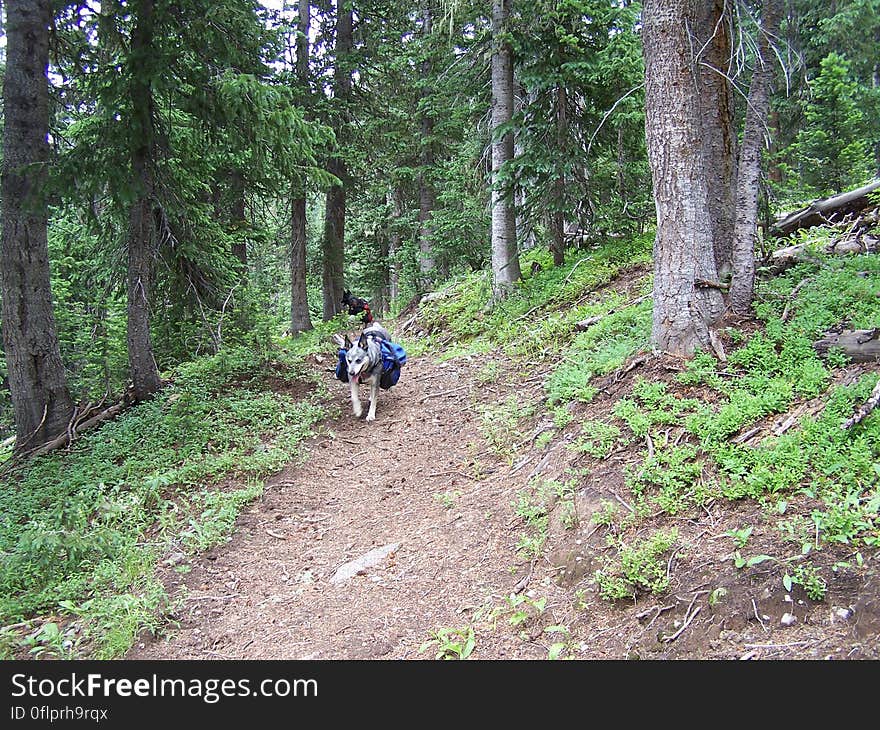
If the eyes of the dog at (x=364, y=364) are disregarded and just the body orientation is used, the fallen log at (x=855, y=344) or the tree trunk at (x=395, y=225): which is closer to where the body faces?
the fallen log

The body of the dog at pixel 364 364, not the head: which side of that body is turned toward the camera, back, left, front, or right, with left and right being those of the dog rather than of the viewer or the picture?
front

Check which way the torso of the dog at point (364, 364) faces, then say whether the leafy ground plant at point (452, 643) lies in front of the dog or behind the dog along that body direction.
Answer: in front

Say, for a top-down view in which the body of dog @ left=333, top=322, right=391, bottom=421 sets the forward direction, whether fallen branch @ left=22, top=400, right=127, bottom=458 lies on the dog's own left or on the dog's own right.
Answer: on the dog's own right

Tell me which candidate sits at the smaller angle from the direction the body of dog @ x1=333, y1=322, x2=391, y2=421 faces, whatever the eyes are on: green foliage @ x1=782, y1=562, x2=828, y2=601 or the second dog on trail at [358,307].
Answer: the green foliage

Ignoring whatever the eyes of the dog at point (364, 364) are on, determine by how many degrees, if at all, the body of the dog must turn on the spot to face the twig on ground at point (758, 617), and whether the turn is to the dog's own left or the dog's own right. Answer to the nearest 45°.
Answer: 0° — it already faces it

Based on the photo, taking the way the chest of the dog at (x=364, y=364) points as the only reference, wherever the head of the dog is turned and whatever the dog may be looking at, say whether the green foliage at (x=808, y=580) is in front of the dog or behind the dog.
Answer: in front

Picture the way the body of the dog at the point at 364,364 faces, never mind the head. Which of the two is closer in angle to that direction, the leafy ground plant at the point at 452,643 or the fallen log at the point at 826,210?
the leafy ground plant

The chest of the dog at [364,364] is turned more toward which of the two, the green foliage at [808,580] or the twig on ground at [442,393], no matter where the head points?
the green foliage

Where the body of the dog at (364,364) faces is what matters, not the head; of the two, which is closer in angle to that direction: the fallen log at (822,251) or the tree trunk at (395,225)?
the fallen log

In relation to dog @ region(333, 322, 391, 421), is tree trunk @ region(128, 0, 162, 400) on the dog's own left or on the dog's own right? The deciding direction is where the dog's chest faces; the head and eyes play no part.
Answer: on the dog's own right
